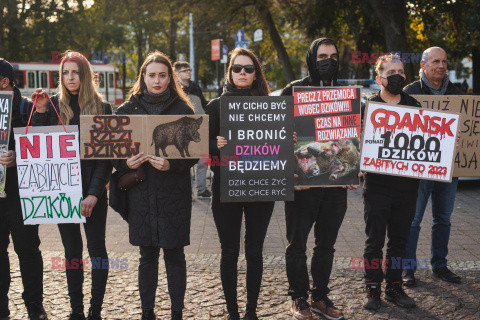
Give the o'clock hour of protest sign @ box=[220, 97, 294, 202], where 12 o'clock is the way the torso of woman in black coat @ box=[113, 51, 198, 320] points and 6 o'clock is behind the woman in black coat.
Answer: The protest sign is roughly at 9 o'clock from the woman in black coat.

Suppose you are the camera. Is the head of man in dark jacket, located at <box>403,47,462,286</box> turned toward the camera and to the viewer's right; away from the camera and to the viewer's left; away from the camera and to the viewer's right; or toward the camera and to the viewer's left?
toward the camera and to the viewer's right

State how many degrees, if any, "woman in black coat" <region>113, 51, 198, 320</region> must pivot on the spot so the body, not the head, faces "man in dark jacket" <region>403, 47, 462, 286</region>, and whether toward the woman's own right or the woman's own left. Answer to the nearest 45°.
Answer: approximately 90° to the woman's own left

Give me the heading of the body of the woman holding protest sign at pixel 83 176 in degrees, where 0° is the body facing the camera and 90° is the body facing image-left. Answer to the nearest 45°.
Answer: approximately 0°

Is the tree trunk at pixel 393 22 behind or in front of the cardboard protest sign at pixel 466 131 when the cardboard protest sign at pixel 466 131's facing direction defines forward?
behind

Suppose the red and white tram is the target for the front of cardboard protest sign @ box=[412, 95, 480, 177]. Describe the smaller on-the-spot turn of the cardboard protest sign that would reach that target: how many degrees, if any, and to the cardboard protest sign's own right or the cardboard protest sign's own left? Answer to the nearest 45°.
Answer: approximately 135° to the cardboard protest sign's own right

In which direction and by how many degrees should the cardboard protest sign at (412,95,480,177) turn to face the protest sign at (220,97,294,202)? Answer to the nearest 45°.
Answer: approximately 45° to its right

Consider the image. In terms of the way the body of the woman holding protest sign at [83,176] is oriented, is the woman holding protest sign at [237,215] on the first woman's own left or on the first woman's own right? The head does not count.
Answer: on the first woman's own left

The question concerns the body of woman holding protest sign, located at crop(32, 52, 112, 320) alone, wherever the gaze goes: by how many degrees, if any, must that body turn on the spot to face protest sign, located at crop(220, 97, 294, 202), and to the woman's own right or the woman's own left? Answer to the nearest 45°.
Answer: approximately 90° to the woman's own left

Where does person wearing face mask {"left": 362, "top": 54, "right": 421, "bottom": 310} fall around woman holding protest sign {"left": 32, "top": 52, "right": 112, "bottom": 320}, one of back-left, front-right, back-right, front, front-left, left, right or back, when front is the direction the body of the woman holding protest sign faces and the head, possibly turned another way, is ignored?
left

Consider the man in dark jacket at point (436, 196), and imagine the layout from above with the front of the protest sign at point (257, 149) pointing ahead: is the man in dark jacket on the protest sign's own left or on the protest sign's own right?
on the protest sign's own left
